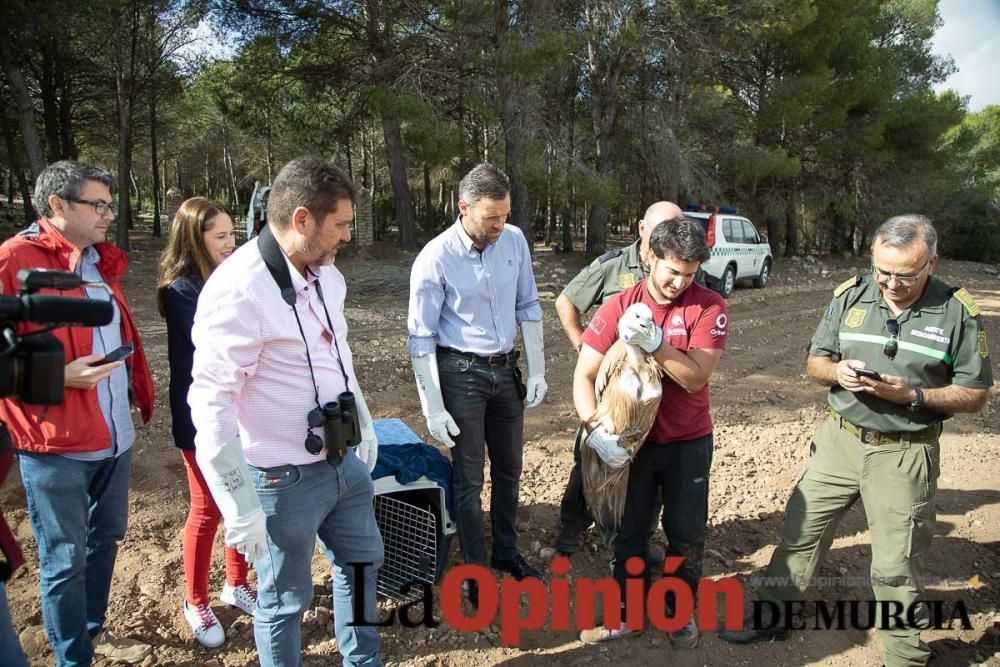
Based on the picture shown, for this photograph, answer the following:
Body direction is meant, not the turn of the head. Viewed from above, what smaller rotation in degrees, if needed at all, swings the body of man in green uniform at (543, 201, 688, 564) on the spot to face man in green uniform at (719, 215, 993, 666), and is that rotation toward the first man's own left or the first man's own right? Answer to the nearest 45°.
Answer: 0° — they already face them

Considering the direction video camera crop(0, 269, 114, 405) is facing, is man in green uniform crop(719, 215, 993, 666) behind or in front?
in front

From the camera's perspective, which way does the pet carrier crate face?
toward the camera

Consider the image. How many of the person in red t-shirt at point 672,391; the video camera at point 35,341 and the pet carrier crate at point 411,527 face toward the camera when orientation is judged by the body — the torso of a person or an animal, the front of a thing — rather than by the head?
2

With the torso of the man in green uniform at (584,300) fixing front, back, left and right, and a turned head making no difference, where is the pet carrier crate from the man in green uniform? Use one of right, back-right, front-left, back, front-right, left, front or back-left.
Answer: right

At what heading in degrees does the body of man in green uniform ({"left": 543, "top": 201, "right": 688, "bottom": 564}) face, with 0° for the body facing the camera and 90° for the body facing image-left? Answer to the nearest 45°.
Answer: approximately 315°

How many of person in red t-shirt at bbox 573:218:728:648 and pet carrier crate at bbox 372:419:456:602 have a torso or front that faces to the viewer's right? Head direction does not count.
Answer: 0

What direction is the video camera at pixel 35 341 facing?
to the viewer's right

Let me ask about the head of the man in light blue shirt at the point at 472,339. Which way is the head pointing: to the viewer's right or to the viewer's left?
to the viewer's right

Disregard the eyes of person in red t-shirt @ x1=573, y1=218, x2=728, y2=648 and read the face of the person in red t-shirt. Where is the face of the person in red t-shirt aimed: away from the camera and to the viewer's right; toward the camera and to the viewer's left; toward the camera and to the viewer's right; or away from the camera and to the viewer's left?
toward the camera and to the viewer's left
